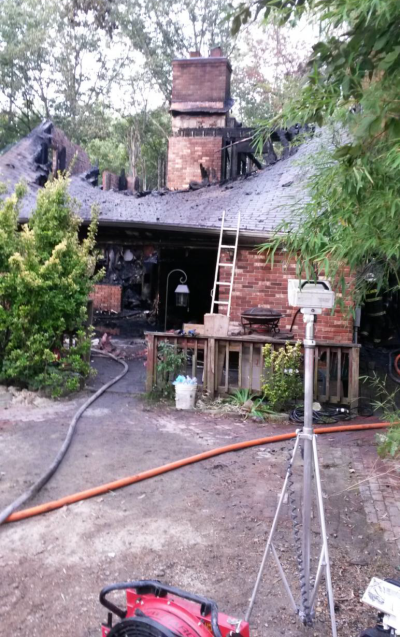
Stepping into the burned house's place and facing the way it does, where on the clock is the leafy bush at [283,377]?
The leafy bush is roughly at 12 o'clock from the burned house.

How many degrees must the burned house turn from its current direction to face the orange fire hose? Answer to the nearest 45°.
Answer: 0° — it already faces it

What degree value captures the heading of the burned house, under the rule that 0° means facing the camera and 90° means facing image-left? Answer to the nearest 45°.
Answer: approximately 0°

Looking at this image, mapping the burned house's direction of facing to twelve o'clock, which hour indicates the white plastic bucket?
The white plastic bucket is roughly at 12 o'clock from the burned house.
